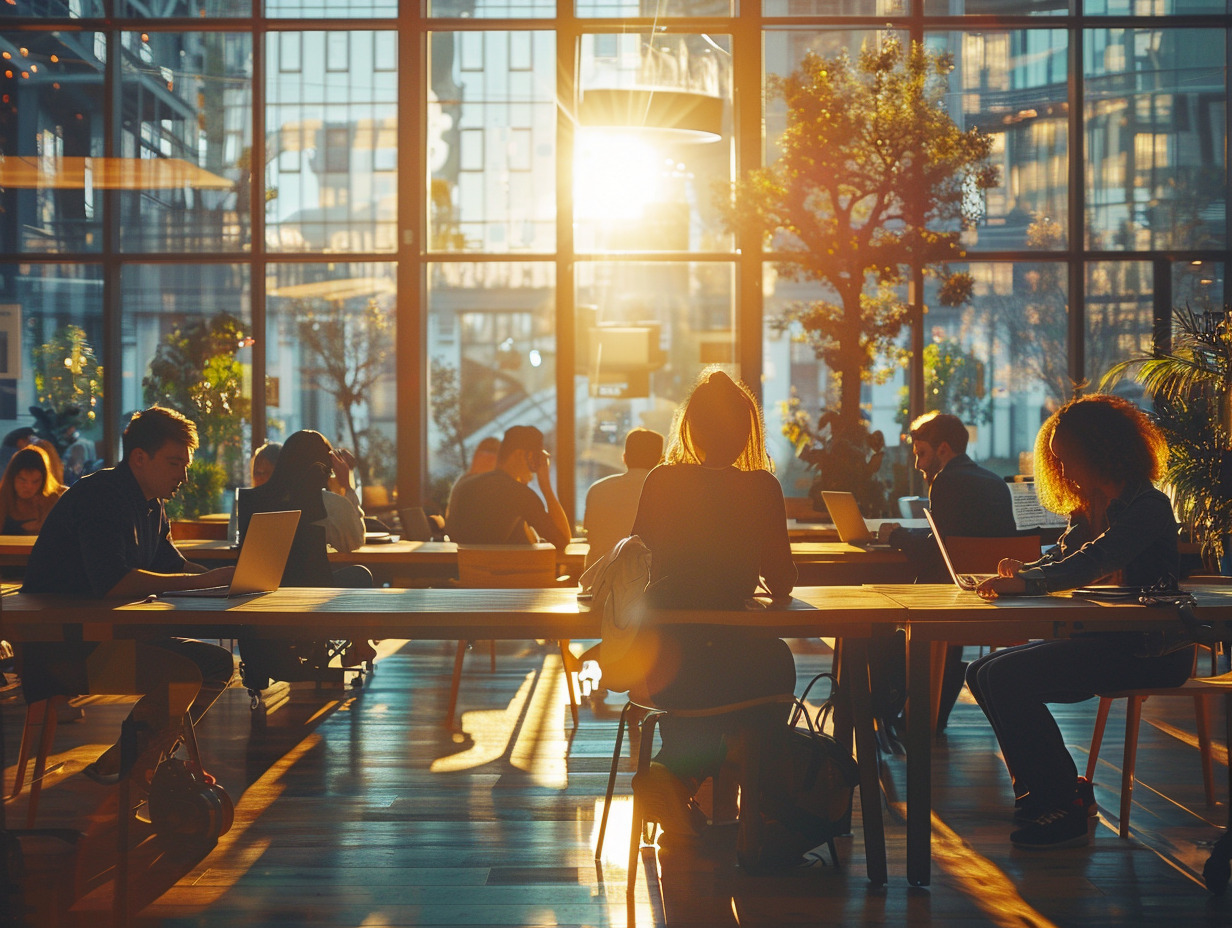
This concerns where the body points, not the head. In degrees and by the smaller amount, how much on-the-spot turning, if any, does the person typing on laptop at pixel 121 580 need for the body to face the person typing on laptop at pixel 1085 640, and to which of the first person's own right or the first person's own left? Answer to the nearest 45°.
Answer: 0° — they already face them

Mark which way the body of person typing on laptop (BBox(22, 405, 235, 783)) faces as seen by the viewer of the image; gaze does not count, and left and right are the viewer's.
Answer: facing to the right of the viewer

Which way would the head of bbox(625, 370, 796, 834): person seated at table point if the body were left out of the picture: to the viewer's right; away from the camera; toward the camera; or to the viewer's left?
away from the camera

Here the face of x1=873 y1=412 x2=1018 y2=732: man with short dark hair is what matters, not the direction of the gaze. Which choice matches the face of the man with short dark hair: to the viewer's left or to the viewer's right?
to the viewer's left

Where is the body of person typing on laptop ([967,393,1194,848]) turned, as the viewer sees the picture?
to the viewer's left

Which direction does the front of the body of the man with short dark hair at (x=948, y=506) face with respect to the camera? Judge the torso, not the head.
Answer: to the viewer's left

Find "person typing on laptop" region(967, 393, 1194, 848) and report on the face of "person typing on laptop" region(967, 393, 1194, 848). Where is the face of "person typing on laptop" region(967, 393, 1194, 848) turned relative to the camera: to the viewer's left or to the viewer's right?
to the viewer's left

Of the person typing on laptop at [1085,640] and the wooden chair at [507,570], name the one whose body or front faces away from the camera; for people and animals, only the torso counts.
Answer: the wooden chair

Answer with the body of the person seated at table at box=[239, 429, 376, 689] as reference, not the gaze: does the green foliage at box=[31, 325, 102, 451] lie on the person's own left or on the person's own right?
on the person's own left
